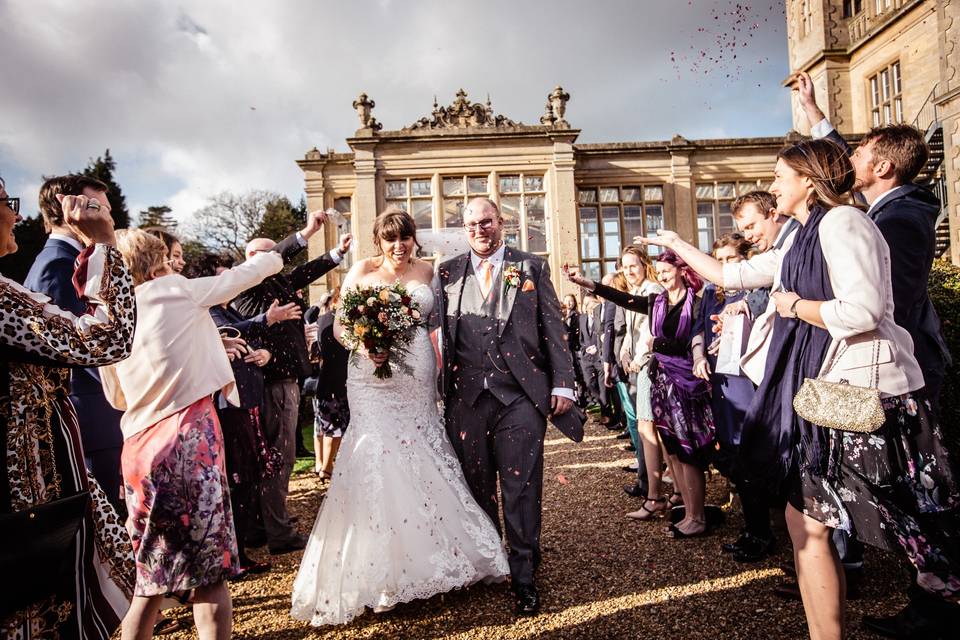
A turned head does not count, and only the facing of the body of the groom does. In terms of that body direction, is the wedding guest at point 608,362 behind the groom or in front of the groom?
behind

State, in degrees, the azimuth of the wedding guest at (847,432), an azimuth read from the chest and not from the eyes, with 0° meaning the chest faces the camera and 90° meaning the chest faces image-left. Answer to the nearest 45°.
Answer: approximately 90°

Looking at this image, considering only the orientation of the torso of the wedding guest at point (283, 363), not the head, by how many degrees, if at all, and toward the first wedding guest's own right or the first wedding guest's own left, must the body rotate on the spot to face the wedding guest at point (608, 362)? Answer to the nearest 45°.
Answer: approximately 45° to the first wedding guest's own left

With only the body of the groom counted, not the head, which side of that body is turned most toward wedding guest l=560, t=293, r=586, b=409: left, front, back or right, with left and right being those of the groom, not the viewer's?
back

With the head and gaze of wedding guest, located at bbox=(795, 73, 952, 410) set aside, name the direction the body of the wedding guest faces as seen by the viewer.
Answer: to the viewer's left

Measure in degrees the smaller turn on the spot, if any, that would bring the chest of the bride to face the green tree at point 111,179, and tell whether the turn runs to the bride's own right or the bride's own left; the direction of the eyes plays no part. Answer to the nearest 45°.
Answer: approximately 135° to the bride's own right

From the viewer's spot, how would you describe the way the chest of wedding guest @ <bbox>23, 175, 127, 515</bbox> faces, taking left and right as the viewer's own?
facing to the right of the viewer

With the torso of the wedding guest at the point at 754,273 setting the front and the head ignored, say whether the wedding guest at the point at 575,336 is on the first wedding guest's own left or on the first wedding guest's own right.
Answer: on the first wedding guest's own right

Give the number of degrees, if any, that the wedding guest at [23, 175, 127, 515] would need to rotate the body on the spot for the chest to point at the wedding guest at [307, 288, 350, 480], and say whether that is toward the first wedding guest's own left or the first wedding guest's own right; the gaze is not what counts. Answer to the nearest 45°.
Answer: approximately 45° to the first wedding guest's own left

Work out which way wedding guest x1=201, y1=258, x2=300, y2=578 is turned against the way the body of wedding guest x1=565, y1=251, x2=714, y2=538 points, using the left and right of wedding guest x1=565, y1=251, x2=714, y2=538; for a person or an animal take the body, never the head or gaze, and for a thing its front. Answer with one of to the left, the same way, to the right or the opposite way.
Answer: the opposite way

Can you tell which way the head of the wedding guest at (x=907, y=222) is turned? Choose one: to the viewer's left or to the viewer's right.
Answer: to the viewer's left

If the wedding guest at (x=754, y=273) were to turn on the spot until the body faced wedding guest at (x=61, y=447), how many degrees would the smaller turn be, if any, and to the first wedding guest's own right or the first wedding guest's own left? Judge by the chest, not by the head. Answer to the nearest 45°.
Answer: approximately 45° to the first wedding guest's own left
